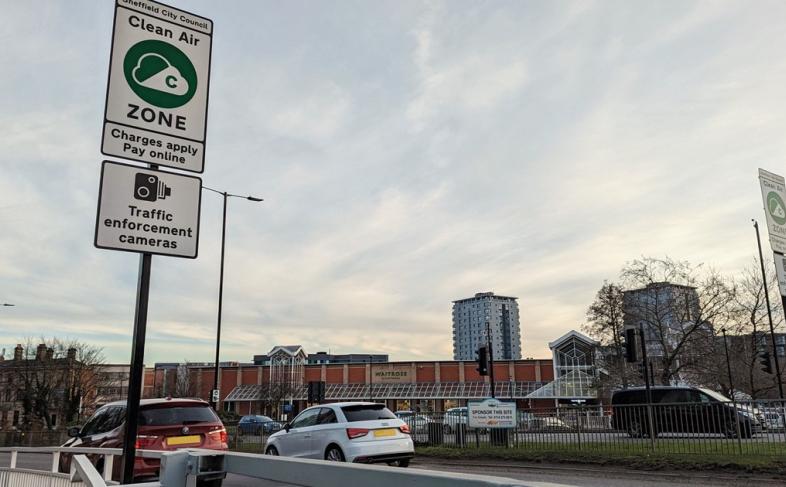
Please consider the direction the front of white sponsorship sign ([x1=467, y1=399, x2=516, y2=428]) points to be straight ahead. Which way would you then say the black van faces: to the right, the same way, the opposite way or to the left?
to the left

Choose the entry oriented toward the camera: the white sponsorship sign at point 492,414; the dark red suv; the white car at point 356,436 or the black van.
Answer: the white sponsorship sign

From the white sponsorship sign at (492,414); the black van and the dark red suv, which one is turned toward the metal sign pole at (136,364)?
the white sponsorship sign

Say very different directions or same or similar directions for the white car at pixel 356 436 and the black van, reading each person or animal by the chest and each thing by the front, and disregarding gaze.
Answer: very different directions

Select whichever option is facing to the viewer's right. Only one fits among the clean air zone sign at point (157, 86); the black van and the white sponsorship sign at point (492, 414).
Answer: the black van

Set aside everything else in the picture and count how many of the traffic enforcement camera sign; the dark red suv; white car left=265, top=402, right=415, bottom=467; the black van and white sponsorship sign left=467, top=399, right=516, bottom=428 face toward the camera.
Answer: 2

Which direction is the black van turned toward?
to the viewer's right

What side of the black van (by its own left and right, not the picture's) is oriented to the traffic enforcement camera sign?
right

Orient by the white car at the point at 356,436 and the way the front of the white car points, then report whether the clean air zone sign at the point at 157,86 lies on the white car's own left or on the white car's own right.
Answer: on the white car's own left

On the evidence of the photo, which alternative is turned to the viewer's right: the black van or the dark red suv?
the black van

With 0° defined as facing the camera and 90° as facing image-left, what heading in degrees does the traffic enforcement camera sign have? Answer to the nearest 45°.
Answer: approximately 0°
